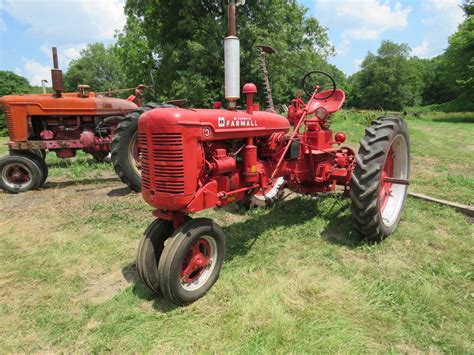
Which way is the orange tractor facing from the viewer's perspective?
to the viewer's left

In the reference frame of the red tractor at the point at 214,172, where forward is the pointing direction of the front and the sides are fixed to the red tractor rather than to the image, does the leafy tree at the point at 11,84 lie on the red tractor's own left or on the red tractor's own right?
on the red tractor's own right

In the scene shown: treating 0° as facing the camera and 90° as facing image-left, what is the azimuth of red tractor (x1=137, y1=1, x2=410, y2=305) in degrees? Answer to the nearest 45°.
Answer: approximately 45°

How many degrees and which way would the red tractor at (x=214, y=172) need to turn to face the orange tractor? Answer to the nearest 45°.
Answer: approximately 90° to its right

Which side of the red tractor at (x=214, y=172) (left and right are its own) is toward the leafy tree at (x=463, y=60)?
back

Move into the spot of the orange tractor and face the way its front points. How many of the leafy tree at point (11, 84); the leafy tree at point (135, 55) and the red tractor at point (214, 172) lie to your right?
2

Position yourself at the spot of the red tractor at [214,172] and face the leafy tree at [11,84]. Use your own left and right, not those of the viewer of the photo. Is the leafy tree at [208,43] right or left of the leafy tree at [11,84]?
right

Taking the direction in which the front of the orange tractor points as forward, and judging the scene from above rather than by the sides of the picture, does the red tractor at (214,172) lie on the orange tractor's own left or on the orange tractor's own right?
on the orange tractor's own left

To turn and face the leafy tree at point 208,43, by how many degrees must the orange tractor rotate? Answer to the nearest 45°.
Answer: approximately 135° to its right
